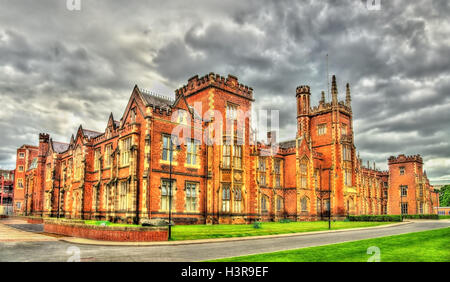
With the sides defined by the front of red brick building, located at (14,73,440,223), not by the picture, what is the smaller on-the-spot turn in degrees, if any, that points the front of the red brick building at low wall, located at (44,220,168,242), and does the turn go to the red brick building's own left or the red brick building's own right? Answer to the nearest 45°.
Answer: approximately 45° to the red brick building's own right

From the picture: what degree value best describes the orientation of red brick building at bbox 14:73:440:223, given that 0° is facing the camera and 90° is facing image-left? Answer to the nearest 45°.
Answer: approximately 315°
